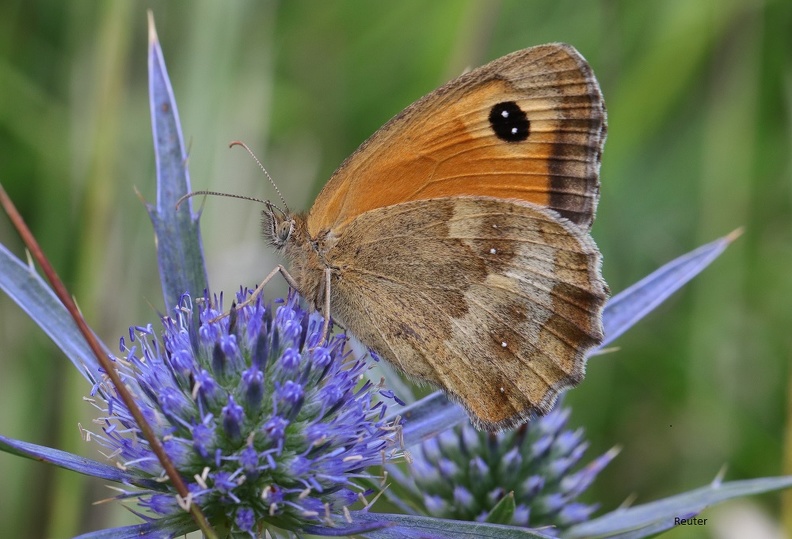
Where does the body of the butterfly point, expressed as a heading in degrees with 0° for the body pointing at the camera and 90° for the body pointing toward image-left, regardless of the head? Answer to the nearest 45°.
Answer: approximately 90°
